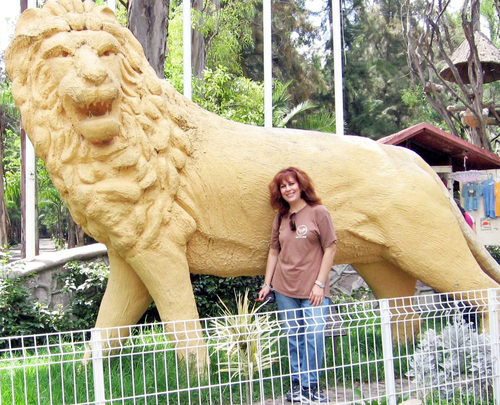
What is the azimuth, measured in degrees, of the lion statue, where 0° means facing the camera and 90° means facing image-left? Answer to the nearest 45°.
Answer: approximately 45°

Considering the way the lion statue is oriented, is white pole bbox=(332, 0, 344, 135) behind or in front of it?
behind

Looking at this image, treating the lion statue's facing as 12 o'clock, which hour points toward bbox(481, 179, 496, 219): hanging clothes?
The hanging clothes is roughly at 6 o'clock from the lion statue.

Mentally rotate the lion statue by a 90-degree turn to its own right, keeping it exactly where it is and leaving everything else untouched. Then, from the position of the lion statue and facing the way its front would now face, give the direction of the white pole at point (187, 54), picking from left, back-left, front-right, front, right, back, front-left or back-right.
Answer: front-right

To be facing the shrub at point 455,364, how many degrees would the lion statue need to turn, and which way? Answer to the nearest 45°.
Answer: approximately 135° to its left

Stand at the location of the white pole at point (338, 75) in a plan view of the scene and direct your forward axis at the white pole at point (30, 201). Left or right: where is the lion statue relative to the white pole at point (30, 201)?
left

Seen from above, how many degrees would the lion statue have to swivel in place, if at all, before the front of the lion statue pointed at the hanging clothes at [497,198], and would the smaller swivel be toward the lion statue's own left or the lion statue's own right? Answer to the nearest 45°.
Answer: approximately 180°

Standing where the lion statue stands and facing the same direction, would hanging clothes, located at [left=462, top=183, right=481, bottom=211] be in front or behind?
behind
